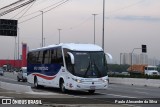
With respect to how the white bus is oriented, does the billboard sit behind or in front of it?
behind

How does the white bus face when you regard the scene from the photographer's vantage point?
facing the viewer and to the right of the viewer
